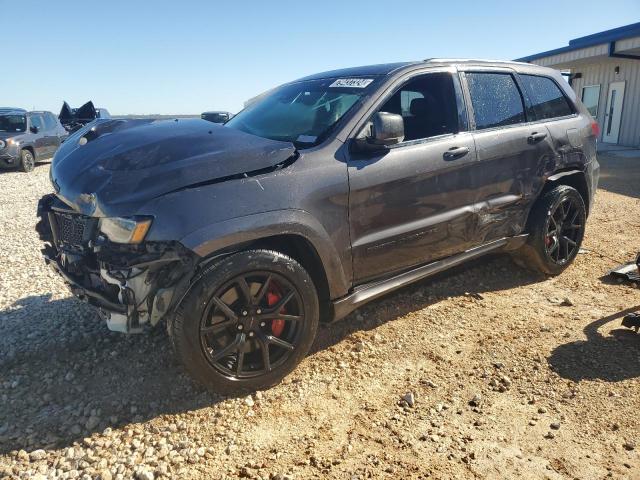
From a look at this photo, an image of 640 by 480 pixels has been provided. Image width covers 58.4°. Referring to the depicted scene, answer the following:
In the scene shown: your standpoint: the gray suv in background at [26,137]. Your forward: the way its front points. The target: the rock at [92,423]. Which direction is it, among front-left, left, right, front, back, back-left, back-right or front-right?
front-left

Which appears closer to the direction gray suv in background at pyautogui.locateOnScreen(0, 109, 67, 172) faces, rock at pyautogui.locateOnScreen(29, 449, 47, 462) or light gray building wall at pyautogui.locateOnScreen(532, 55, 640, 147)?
the rock

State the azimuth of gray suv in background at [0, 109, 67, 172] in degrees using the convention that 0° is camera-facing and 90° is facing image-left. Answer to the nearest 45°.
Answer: approximately 45°

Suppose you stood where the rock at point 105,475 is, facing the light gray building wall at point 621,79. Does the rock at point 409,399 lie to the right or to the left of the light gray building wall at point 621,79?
right

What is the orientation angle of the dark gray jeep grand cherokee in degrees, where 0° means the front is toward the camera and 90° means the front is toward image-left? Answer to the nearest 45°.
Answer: approximately 45°

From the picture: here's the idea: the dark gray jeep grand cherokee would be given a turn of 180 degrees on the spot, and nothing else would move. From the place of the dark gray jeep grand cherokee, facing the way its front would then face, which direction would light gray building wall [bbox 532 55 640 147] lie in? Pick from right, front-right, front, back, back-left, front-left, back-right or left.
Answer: front

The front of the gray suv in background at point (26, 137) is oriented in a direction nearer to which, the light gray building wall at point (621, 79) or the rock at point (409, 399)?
the rock

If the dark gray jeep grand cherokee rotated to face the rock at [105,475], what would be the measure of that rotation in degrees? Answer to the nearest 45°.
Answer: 0° — it already faces it
